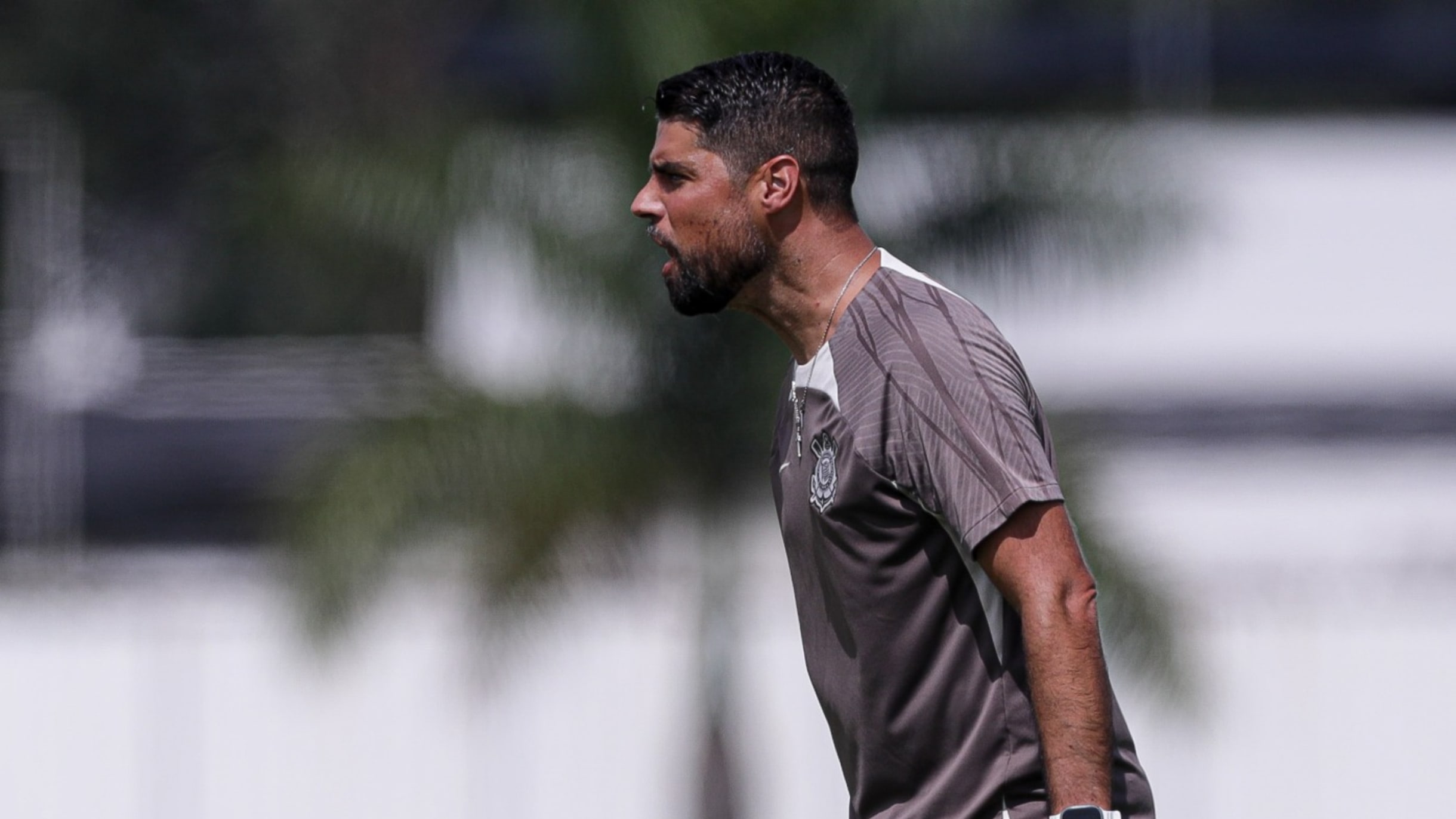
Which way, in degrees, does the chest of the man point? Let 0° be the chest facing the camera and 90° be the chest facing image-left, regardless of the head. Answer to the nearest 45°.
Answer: approximately 90°

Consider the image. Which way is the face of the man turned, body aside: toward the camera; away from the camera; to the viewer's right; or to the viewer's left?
to the viewer's left
